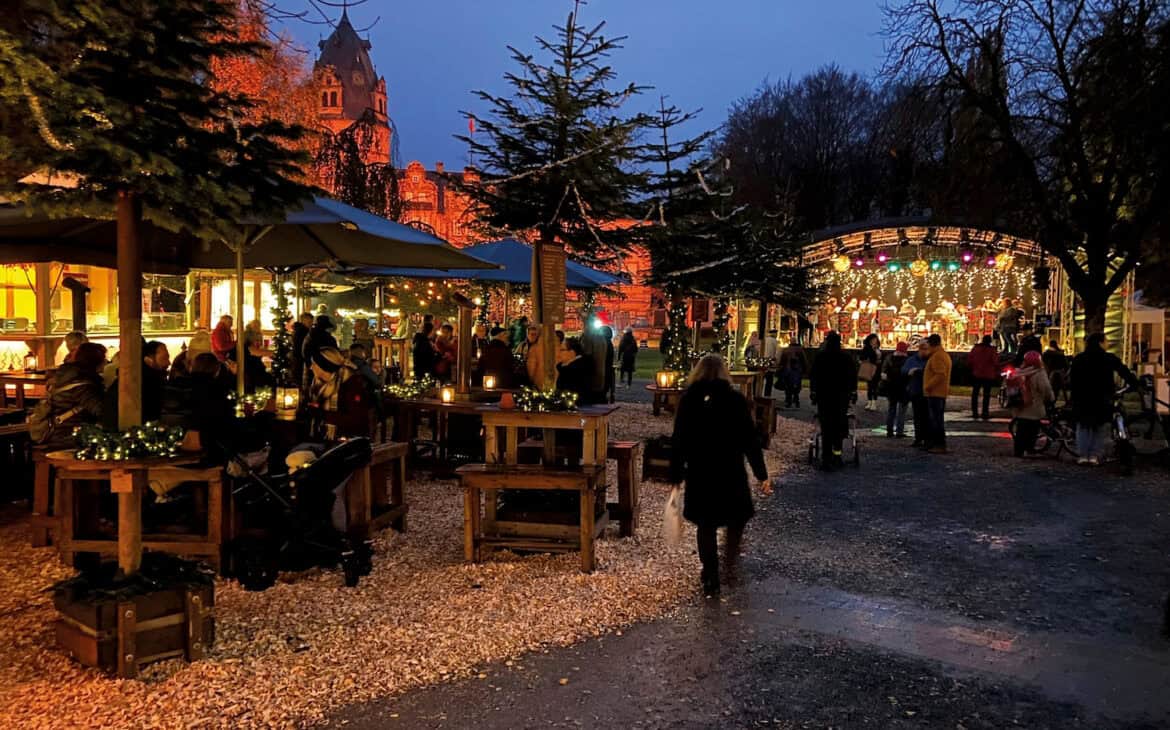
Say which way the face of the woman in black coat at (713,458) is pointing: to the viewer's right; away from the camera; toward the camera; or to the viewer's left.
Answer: away from the camera

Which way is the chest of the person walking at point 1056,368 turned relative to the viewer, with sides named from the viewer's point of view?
facing away from the viewer

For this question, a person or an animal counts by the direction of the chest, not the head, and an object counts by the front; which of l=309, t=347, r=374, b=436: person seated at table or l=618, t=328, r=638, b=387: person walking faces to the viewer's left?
the person seated at table

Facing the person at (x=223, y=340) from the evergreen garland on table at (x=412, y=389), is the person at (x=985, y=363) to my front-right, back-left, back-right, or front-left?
back-right

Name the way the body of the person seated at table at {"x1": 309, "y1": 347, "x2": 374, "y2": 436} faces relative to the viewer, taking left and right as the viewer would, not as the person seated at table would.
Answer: facing to the left of the viewer

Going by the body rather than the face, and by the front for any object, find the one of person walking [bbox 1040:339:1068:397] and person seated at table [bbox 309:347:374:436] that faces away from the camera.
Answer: the person walking

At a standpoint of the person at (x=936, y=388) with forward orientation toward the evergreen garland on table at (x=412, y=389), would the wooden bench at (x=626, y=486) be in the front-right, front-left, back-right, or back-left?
front-left

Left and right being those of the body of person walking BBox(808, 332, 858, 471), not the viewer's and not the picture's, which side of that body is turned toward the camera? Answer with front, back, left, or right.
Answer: back
